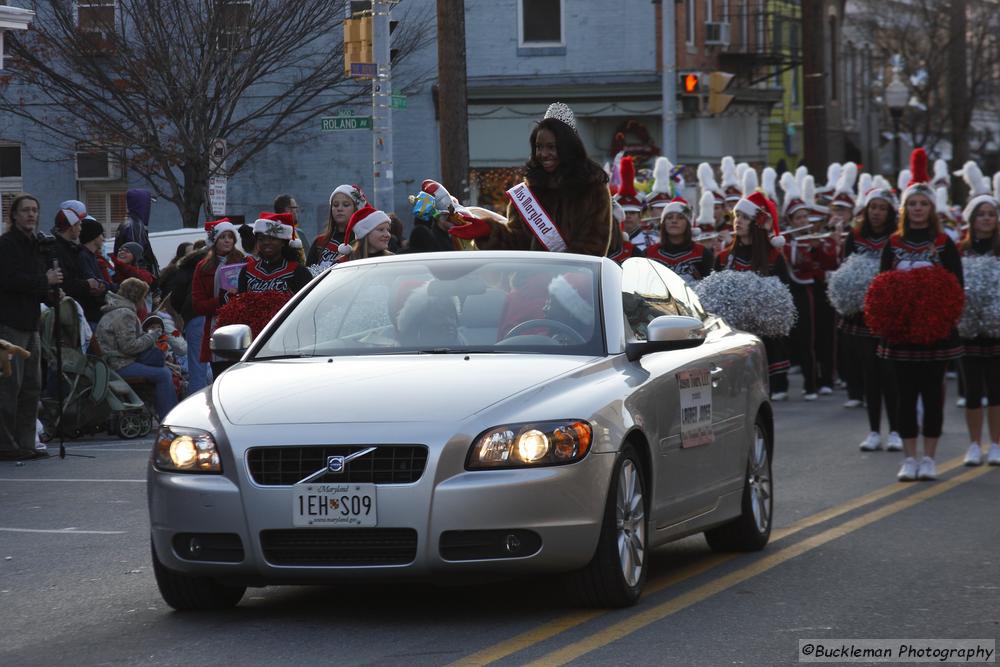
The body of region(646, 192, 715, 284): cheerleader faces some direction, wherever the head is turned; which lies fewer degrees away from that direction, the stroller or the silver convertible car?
the silver convertible car

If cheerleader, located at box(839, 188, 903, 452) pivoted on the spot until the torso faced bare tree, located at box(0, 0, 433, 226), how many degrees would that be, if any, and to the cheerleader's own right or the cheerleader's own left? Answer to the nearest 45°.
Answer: approximately 135° to the cheerleader's own right

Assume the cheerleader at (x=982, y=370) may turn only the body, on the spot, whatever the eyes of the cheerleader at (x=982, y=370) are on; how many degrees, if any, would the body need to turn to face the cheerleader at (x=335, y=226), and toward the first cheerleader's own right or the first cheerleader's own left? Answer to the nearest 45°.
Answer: approximately 90° to the first cheerleader's own right

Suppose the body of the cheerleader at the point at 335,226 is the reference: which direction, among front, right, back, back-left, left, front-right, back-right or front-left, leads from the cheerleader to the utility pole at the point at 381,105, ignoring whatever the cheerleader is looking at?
back

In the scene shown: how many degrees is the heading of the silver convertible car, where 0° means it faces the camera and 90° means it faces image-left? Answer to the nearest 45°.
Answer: approximately 45°

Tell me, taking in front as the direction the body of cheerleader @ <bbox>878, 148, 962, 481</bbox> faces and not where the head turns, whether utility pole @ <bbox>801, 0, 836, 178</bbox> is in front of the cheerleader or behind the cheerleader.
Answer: behind

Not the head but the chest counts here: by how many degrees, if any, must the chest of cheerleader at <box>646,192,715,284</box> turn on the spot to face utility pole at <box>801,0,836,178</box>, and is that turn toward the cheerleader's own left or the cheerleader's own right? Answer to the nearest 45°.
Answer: approximately 180°

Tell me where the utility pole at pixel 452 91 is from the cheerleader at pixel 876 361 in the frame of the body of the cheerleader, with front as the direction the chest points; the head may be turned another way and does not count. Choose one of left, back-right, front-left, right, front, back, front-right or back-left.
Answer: back-right
